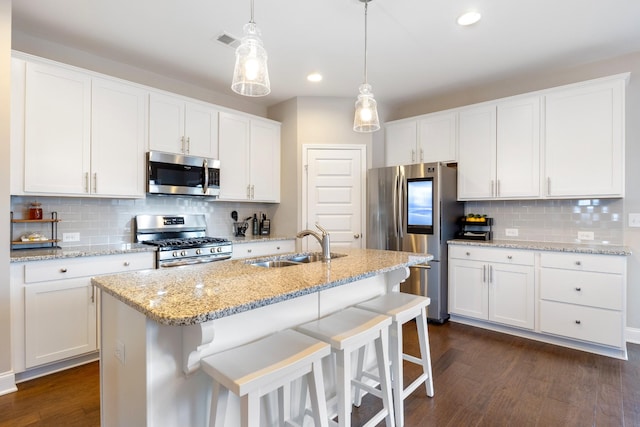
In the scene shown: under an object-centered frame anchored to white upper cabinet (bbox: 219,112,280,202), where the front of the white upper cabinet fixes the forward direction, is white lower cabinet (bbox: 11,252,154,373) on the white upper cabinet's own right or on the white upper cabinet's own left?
on the white upper cabinet's own right

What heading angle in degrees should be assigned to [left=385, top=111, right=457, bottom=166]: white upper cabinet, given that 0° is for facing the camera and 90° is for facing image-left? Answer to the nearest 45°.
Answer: approximately 45°

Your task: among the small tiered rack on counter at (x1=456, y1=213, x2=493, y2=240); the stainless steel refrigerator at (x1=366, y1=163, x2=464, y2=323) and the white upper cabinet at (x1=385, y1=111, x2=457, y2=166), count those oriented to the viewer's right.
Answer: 0

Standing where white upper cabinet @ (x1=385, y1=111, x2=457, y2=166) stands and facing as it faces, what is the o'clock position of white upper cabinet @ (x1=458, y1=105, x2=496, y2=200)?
white upper cabinet @ (x1=458, y1=105, x2=496, y2=200) is roughly at 8 o'clock from white upper cabinet @ (x1=385, y1=111, x2=457, y2=166).

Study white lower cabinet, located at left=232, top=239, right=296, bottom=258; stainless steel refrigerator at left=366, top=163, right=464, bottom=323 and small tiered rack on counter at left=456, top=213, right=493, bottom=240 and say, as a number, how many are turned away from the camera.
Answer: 0

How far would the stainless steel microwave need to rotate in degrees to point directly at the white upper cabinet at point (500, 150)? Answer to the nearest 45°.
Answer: approximately 45° to its left

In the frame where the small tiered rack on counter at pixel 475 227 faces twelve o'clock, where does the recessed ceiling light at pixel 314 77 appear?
The recessed ceiling light is roughly at 2 o'clock from the small tiered rack on counter.

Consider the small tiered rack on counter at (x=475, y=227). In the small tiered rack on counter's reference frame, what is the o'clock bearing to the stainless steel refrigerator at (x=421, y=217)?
The stainless steel refrigerator is roughly at 2 o'clock from the small tiered rack on counter.

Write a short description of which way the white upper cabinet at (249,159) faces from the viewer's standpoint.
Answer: facing the viewer and to the right of the viewer

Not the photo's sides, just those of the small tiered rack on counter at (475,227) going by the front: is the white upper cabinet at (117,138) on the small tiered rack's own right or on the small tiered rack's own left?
on the small tiered rack's own right

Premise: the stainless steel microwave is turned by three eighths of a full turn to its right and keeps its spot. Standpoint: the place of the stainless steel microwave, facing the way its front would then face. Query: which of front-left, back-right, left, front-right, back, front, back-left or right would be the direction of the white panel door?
back

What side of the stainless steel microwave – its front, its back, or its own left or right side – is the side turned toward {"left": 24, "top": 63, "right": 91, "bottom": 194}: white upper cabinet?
right

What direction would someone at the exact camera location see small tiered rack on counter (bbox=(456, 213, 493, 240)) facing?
facing the viewer

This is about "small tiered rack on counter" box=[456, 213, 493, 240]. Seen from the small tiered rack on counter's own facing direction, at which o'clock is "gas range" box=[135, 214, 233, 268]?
The gas range is roughly at 2 o'clock from the small tiered rack on counter.

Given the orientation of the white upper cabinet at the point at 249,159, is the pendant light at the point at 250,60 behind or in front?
in front

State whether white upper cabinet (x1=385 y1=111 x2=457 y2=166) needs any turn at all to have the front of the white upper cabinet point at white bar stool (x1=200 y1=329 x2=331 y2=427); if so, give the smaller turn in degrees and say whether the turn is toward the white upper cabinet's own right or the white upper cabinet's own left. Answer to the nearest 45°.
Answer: approximately 45° to the white upper cabinet's own left

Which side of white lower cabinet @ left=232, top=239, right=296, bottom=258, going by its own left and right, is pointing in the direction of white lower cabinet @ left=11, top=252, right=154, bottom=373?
right
